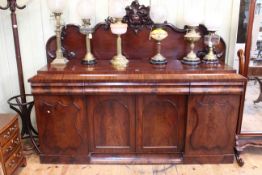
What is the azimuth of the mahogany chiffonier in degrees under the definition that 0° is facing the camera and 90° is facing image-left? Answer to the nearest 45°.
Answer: approximately 0°
